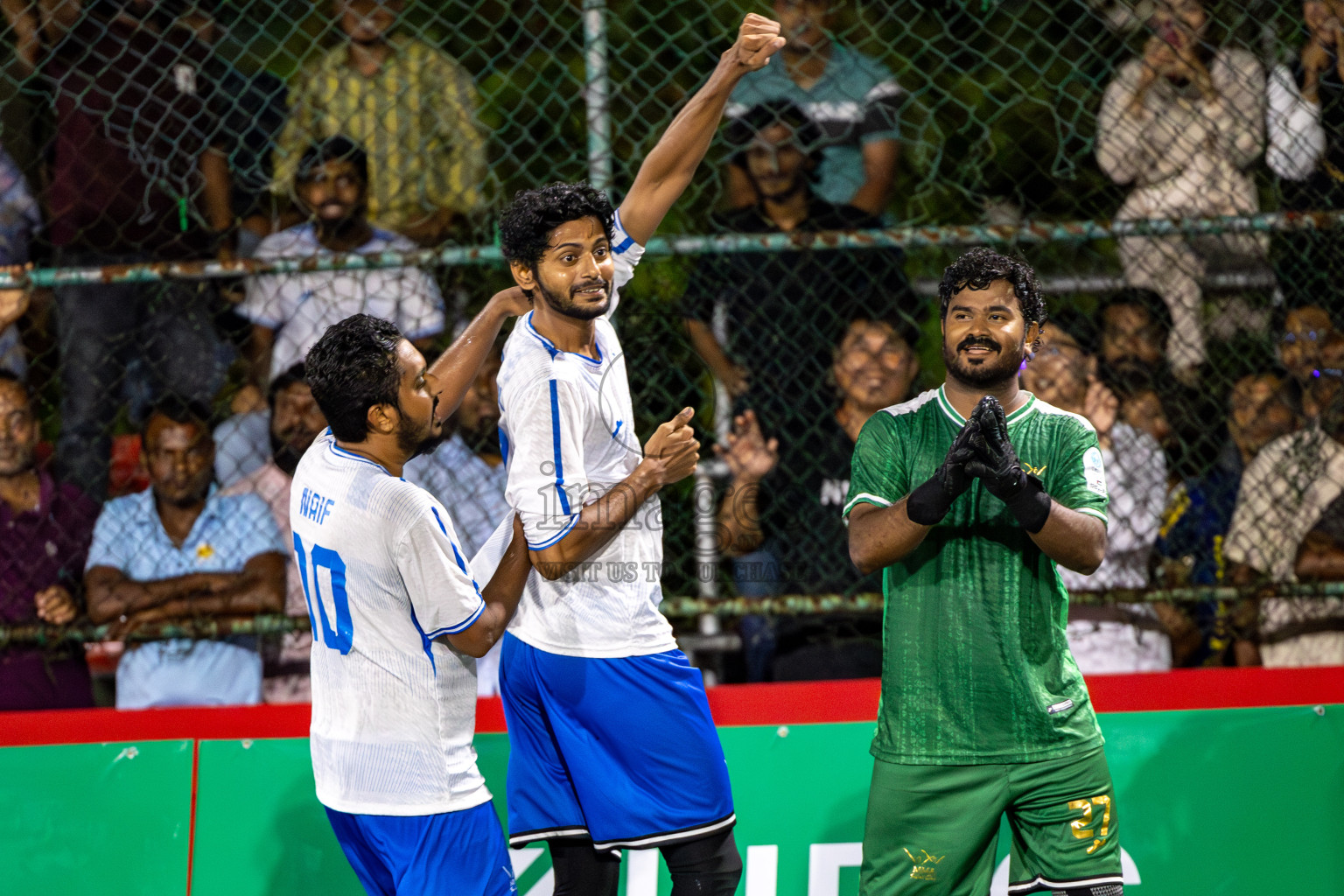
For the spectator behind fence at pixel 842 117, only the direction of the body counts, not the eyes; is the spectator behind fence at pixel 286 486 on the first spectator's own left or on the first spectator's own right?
on the first spectator's own right

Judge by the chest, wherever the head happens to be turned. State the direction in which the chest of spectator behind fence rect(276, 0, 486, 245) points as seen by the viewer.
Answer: toward the camera

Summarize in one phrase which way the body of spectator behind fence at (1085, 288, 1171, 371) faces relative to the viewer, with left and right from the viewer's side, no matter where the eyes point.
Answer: facing the viewer

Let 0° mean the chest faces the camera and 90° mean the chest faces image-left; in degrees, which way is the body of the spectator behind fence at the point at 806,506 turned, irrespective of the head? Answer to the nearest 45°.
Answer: approximately 0°

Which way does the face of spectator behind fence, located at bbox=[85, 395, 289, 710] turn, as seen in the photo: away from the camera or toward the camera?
toward the camera

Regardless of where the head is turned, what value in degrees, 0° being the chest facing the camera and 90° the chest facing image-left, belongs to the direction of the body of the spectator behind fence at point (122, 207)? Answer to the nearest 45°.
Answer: approximately 0°

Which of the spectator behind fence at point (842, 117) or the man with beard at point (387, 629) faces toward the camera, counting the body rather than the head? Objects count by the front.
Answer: the spectator behind fence

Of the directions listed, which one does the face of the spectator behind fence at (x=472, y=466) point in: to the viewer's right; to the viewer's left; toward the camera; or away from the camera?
toward the camera

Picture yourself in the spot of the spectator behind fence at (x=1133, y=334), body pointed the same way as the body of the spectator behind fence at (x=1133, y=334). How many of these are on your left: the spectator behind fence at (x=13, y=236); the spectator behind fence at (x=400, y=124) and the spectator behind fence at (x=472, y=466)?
0

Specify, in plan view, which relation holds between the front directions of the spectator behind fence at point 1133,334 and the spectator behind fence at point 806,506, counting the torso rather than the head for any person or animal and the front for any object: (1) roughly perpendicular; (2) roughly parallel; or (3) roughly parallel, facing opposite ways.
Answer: roughly parallel

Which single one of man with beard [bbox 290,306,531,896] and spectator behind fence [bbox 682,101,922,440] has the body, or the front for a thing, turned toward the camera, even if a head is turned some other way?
the spectator behind fence

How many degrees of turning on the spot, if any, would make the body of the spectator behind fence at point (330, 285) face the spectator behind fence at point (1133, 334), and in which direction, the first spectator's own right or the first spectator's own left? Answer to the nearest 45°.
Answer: approximately 90° to the first spectator's own left

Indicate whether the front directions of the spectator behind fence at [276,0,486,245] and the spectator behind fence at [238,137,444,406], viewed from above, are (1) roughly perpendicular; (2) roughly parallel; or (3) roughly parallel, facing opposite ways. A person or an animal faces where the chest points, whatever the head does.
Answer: roughly parallel

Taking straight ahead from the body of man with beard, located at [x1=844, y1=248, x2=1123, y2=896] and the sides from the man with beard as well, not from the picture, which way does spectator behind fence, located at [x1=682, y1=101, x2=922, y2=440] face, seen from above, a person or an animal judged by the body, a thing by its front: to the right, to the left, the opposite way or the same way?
the same way

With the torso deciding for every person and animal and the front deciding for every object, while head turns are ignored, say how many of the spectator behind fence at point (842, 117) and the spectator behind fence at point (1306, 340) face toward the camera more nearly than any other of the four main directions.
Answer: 2

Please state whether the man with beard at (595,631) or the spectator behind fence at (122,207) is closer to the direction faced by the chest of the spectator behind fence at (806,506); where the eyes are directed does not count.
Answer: the man with beard
